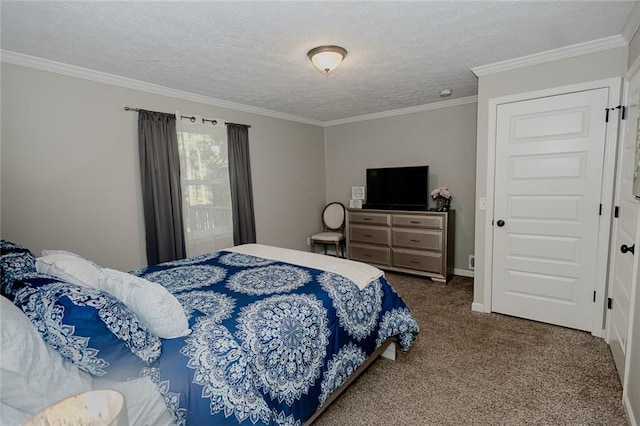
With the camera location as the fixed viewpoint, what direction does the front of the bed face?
facing away from the viewer and to the right of the viewer

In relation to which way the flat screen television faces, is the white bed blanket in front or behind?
in front

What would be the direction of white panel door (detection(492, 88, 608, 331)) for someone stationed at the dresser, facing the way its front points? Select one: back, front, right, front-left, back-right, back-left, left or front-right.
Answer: left

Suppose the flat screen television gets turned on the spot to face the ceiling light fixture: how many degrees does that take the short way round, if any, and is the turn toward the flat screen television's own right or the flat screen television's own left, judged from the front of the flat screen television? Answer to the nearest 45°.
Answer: approximately 45° to the flat screen television's own left

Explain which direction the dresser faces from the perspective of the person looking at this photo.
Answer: facing the viewer and to the left of the viewer

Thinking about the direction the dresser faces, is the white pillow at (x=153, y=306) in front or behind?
in front

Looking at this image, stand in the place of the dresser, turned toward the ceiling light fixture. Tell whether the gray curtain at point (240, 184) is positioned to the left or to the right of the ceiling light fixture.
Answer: right

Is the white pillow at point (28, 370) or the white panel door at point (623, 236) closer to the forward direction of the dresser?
the white pillow

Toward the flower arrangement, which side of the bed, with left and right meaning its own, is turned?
front

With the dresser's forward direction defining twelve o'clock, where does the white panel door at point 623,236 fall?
The white panel door is roughly at 9 o'clock from the dresser.
